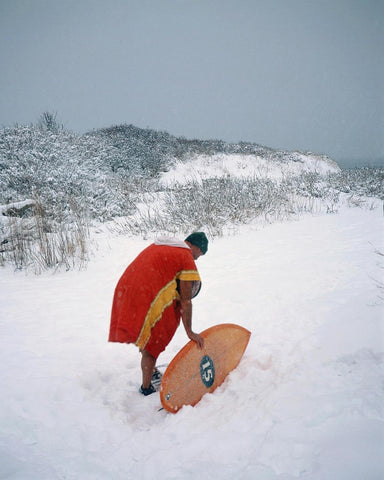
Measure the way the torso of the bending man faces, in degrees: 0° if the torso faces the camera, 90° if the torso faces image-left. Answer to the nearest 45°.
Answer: approximately 270°
